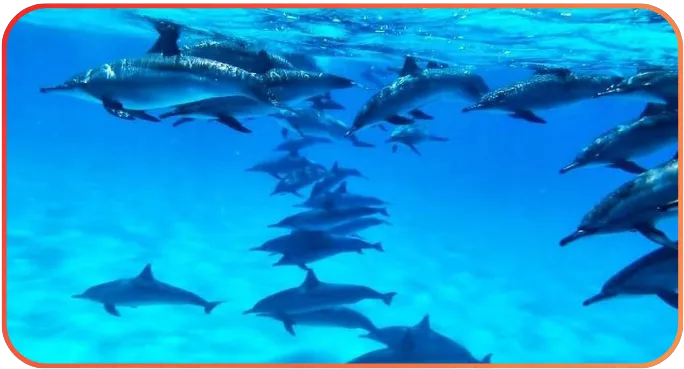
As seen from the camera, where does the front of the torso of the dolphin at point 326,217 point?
to the viewer's left

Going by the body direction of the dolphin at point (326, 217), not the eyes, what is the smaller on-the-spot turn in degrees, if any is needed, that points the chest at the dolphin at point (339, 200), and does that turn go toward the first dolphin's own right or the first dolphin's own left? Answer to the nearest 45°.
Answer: approximately 90° to the first dolphin's own right

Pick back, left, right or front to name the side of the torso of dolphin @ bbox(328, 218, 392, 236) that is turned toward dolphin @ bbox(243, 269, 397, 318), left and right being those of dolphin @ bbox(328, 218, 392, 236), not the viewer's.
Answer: left

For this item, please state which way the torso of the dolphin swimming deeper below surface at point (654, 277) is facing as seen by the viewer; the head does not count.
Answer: to the viewer's left

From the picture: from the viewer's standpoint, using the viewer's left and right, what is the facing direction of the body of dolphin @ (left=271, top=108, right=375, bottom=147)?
facing to the left of the viewer

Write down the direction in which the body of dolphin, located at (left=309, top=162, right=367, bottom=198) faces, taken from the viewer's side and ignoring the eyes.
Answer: to the viewer's left

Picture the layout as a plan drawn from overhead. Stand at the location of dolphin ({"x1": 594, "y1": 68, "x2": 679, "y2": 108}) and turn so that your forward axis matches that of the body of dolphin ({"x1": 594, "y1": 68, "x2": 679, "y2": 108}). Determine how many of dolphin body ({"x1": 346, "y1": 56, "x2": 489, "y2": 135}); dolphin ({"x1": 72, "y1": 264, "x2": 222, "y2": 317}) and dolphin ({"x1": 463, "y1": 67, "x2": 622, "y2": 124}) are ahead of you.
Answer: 3

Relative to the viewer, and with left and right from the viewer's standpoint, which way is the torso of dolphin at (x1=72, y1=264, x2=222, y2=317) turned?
facing to the left of the viewer

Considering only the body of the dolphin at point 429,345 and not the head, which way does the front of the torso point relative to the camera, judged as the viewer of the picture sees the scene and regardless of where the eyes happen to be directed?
to the viewer's left

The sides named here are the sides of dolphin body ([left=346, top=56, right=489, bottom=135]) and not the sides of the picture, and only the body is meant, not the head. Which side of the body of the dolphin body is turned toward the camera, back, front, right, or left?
left

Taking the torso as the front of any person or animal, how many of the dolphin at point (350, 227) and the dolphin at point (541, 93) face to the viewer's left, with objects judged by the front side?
2

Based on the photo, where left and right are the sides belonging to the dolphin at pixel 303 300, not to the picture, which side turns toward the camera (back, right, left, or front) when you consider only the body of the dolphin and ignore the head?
left

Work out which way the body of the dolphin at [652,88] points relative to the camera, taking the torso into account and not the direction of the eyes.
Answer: to the viewer's left

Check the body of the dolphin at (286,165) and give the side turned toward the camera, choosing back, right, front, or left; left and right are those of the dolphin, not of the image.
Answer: left

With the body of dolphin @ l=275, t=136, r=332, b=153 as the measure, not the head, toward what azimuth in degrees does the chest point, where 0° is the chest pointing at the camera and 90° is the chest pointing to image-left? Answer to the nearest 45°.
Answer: approximately 90°
